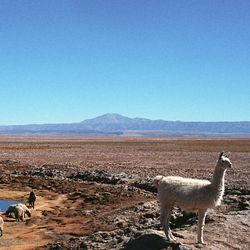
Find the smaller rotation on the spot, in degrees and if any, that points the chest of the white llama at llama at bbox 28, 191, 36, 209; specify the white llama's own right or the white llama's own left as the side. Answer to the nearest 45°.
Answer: approximately 135° to the white llama's own left

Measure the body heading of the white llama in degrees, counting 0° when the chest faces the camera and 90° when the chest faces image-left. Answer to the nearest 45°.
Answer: approximately 270°
